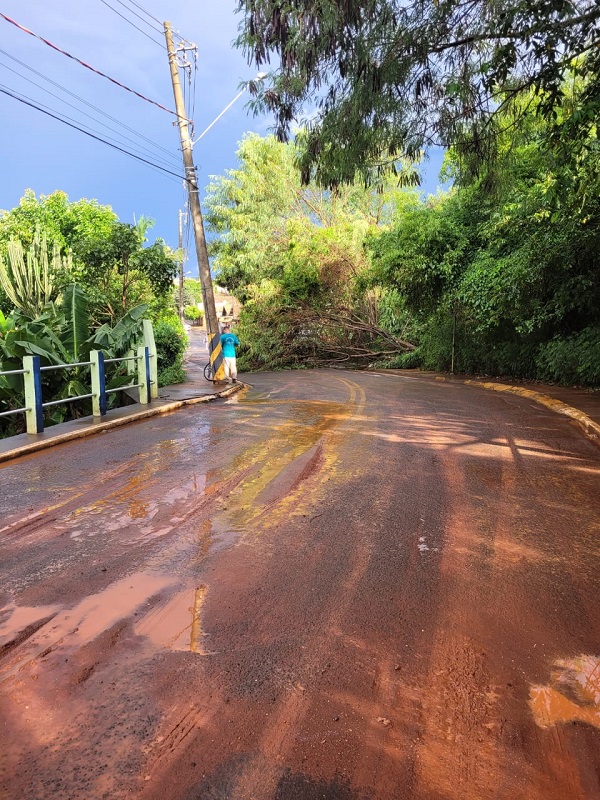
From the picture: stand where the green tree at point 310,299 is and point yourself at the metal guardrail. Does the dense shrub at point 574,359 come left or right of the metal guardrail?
left

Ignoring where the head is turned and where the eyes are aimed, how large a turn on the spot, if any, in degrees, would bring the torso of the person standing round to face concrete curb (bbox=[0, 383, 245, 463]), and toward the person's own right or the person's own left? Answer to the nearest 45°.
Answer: approximately 180°

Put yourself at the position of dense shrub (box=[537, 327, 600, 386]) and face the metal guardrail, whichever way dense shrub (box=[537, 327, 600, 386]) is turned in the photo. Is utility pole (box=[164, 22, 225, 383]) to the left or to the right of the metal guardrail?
right

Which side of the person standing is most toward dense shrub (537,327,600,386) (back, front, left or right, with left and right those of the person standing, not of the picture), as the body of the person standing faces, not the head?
right

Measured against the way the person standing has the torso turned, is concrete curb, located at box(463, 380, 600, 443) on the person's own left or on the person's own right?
on the person's own right

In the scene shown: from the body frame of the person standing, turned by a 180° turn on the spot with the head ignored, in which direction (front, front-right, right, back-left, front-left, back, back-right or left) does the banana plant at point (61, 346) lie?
front-right

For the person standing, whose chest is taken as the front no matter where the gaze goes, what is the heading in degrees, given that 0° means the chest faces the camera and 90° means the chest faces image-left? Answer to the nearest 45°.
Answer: approximately 180°

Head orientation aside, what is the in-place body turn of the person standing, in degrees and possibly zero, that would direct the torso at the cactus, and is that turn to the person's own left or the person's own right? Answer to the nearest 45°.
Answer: approximately 90° to the person's own left
